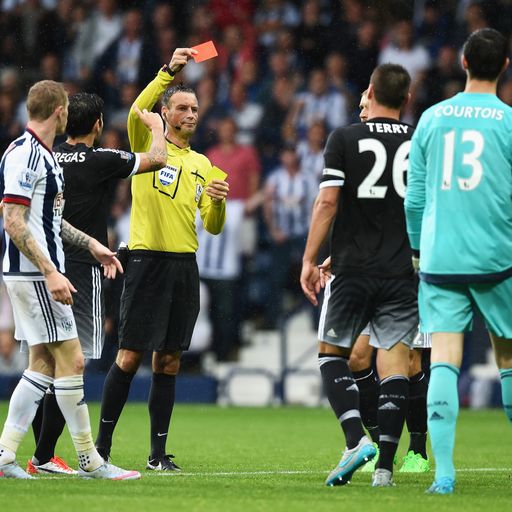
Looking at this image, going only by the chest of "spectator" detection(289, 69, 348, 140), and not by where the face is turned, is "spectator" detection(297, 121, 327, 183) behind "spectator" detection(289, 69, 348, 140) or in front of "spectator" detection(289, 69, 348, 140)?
in front

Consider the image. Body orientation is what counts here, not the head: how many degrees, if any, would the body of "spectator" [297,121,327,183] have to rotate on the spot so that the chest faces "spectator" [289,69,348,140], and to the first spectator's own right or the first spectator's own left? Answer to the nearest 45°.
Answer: approximately 180°

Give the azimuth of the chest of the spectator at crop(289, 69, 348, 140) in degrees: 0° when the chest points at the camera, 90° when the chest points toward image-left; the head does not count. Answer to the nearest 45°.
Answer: approximately 0°

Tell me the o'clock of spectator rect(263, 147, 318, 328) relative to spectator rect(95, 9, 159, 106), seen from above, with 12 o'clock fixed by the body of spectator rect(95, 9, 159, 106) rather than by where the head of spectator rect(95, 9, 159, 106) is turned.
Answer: spectator rect(263, 147, 318, 328) is roughly at 11 o'clock from spectator rect(95, 9, 159, 106).

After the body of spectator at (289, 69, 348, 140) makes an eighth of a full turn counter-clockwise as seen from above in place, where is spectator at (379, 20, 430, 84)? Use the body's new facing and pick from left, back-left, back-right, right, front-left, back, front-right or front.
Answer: front-left

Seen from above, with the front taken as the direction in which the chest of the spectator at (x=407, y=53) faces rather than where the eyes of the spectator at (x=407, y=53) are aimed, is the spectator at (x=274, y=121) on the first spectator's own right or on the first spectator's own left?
on the first spectator's own right

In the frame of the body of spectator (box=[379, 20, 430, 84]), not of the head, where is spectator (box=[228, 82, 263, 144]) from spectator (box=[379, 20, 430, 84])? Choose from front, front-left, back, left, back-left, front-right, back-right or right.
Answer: right
